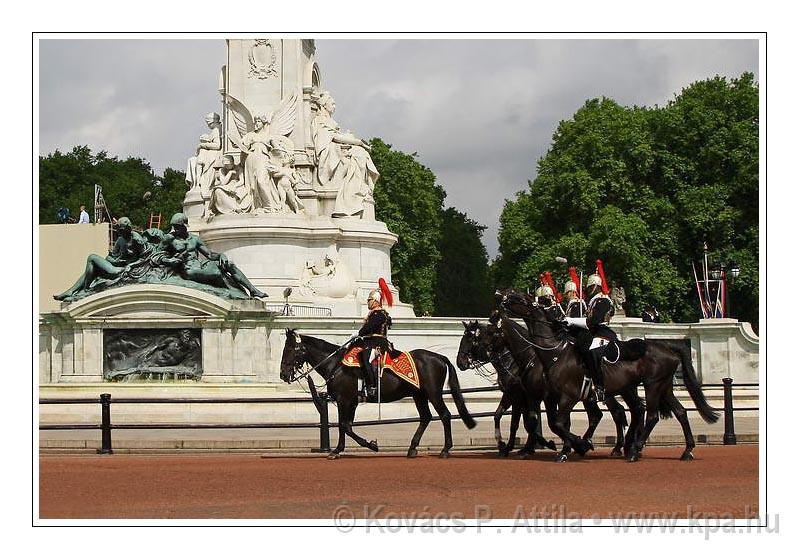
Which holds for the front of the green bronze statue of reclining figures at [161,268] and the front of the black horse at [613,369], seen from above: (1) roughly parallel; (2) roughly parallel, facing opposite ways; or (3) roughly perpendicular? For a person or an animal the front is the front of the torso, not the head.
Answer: roughly perpendicular

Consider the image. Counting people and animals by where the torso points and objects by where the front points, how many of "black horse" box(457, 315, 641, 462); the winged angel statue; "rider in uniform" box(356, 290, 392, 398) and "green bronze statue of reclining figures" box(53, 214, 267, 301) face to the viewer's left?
2

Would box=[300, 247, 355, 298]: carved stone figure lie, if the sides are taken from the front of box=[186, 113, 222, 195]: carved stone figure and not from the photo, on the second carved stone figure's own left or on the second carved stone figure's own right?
on the second carved stone figure's own left

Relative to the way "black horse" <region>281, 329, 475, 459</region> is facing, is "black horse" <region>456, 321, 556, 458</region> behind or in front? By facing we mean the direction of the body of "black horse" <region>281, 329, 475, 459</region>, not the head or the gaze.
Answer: behind

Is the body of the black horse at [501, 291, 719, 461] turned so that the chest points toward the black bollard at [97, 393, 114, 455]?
yes

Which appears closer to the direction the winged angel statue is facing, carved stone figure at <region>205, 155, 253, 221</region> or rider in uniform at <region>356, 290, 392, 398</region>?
the rider in uniform

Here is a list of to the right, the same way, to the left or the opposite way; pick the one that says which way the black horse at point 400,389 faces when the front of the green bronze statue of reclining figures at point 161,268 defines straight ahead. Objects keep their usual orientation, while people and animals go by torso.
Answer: to the right

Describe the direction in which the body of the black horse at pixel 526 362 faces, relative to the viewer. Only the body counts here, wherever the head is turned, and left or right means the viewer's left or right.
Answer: facing to the left of the viewer

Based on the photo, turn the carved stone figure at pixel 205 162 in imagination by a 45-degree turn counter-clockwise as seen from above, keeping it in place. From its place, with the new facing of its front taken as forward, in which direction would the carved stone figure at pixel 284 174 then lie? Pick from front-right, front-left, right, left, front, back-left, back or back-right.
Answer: left

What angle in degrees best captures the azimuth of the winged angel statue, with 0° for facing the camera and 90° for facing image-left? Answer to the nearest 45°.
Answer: approximately 0°

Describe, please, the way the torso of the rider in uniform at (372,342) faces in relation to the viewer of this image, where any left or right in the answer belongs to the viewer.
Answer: facing to the left of the viewer
